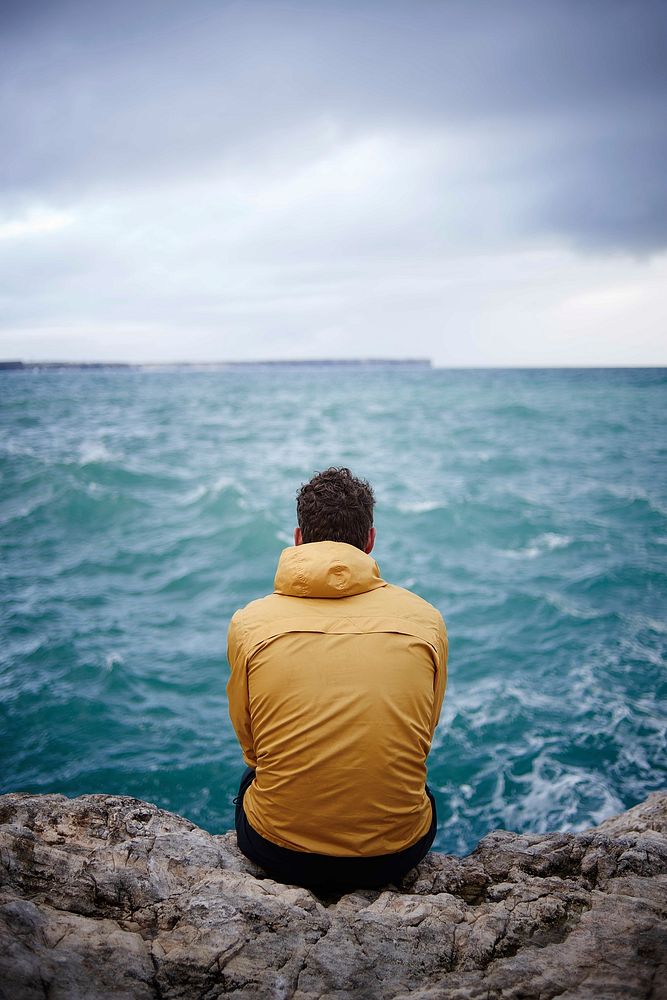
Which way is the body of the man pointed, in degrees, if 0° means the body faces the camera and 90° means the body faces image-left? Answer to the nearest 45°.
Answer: approximately 180°

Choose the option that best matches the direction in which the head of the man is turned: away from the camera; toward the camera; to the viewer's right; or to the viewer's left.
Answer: away from the camera
